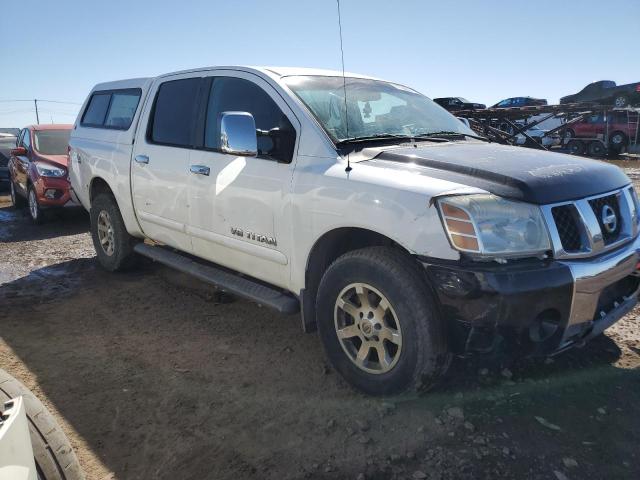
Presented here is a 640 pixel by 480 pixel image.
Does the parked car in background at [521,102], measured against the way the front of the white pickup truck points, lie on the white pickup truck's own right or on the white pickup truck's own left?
on the white pickup truck's own left

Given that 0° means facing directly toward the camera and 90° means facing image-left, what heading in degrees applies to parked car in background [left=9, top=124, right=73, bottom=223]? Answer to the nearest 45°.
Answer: approximately 315°

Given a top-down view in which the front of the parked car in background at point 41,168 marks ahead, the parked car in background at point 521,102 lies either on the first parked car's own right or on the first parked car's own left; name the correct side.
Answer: on the first parked car's own left

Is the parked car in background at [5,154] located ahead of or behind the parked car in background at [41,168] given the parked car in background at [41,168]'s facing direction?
behind

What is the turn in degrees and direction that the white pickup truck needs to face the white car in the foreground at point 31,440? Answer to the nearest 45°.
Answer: approximately 90° to its right

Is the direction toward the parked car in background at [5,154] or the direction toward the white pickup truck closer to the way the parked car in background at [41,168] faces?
the white pickup truck
